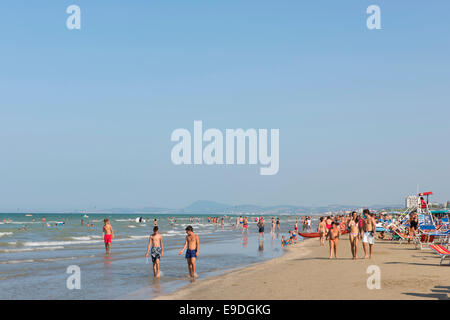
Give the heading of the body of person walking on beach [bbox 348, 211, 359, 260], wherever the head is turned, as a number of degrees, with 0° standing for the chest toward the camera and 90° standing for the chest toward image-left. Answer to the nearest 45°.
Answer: approximately 0°

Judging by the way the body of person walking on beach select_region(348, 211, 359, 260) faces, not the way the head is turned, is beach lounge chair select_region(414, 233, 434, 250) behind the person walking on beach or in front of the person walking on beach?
behind
